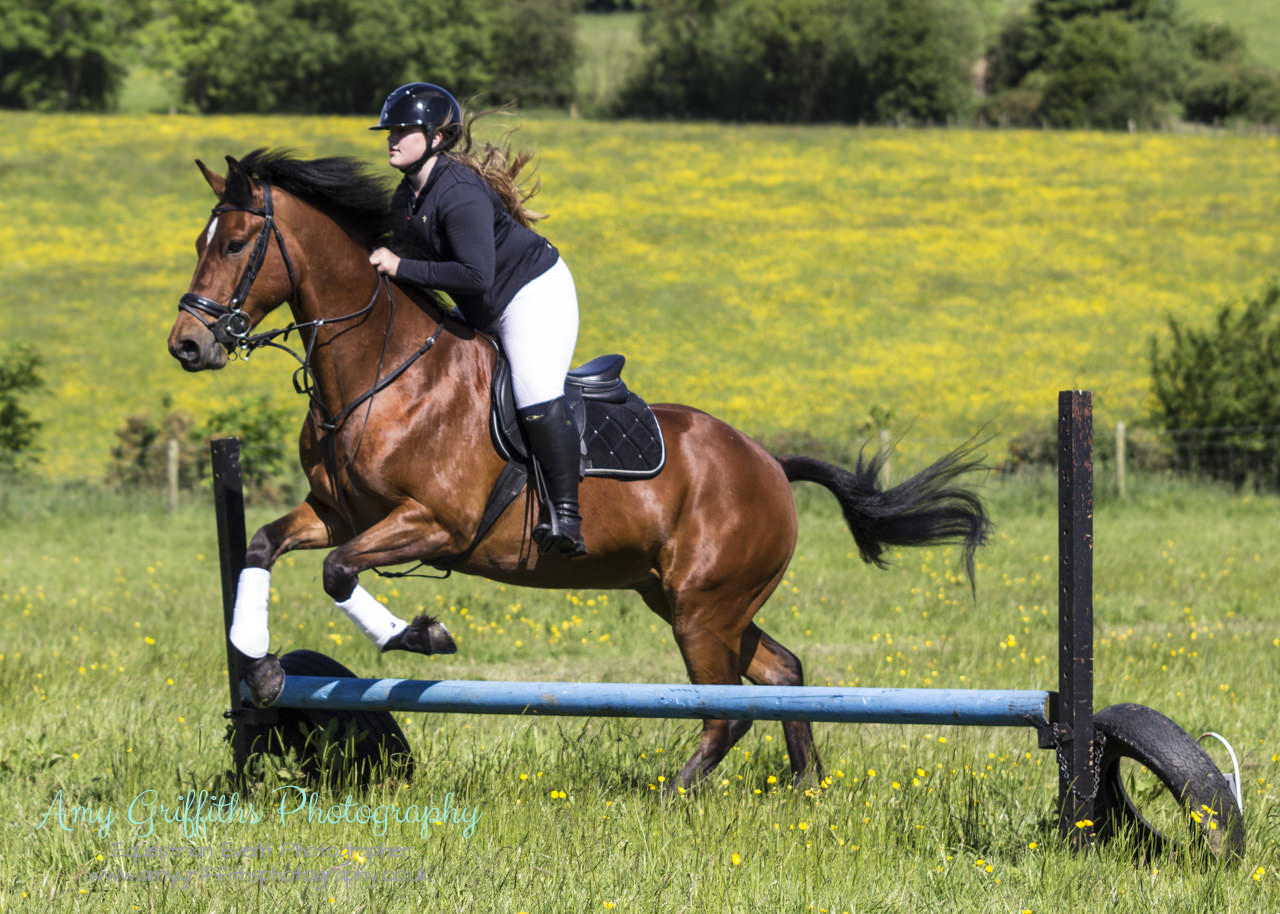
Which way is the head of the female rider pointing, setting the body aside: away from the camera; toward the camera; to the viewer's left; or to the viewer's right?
to the viewer's left

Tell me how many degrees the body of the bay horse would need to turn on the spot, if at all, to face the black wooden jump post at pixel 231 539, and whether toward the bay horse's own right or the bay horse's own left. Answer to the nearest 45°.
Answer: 0° — it already faces it

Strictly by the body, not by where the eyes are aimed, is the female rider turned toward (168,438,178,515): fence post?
no

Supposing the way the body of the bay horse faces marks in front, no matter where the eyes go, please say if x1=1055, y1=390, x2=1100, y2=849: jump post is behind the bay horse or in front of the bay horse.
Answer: behind

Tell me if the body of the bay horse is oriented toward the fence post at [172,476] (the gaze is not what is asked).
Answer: no

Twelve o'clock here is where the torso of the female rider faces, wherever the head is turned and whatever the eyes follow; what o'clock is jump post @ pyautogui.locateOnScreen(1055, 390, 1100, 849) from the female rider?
The jump post is roughly at 7 o'clock from the female rider.

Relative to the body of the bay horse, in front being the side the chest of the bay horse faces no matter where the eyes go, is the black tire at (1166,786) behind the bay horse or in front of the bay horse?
behind

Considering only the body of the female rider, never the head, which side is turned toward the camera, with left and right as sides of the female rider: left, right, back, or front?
left

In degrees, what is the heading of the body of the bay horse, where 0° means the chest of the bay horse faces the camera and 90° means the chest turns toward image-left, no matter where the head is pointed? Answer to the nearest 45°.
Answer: approximately 90°
